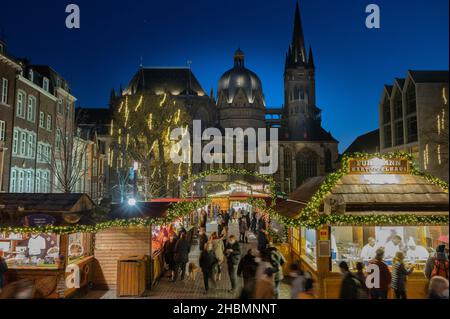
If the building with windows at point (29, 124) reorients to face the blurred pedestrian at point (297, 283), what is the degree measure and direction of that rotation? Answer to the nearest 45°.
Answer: approximately 45° to its right

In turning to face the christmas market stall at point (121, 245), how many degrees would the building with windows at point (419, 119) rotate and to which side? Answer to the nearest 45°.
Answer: approximately 45° to its left

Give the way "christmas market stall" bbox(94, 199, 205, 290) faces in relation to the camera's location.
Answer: facing to the right of the viewer

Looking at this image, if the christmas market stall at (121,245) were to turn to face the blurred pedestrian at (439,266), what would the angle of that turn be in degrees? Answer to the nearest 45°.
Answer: approximately 45° to its right

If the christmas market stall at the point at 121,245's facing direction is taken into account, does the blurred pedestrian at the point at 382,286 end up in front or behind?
in front

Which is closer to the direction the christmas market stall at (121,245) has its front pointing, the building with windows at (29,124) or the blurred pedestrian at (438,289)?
the blurred pedestrian

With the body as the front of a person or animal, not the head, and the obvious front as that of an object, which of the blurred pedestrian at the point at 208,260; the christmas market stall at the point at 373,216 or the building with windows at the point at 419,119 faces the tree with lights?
the building with windows

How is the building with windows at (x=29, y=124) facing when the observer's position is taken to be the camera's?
facing the viewer and to the right of the viewer
